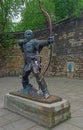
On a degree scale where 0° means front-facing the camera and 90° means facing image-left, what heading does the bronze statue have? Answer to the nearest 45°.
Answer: approximately 0°
